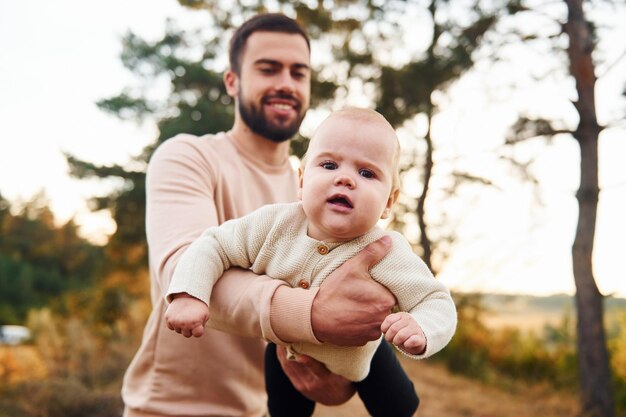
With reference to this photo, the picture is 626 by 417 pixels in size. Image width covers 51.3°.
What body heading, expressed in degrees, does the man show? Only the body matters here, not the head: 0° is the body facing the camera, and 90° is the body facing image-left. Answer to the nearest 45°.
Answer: approximately 315°

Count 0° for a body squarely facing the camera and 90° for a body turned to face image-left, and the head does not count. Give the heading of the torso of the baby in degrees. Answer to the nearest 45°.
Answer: approximately 0°
